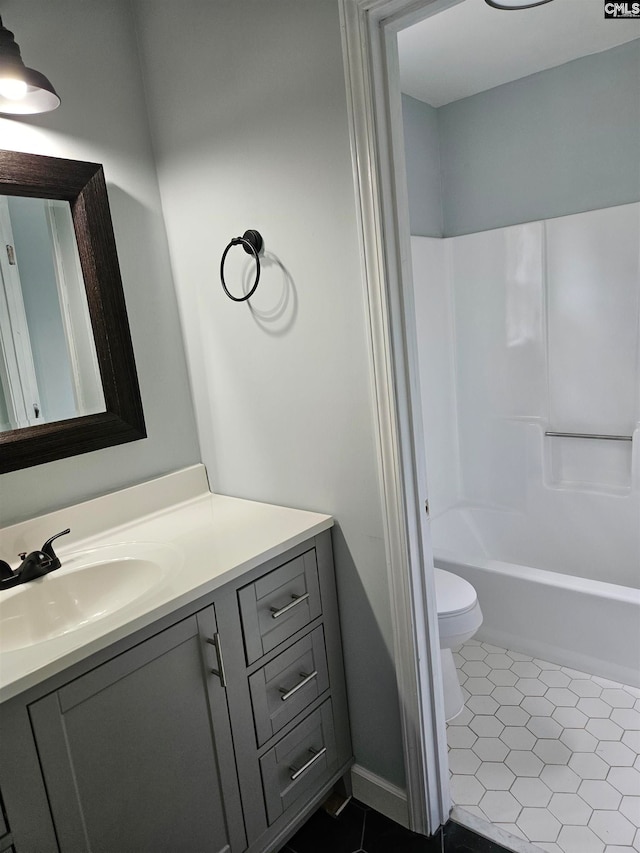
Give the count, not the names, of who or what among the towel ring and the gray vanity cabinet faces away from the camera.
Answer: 0

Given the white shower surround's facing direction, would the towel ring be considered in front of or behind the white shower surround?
in front

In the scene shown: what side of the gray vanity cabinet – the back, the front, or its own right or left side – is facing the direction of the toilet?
left

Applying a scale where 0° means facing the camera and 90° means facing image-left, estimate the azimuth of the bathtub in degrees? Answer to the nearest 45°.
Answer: approximately 45°

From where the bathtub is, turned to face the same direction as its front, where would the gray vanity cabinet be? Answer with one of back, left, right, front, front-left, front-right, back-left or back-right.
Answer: front

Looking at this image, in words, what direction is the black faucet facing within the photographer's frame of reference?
facing the viewer and to the right of the viewer

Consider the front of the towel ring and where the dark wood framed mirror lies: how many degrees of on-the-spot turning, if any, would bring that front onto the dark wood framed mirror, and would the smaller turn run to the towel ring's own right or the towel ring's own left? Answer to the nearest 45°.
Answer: approximately 45° to the towel ring's own right

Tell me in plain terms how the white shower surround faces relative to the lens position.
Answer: facing the viewer and to the left of the viewer

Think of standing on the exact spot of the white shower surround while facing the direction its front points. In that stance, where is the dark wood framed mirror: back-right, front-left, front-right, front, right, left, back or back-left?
front

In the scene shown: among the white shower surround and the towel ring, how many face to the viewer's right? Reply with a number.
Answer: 0
